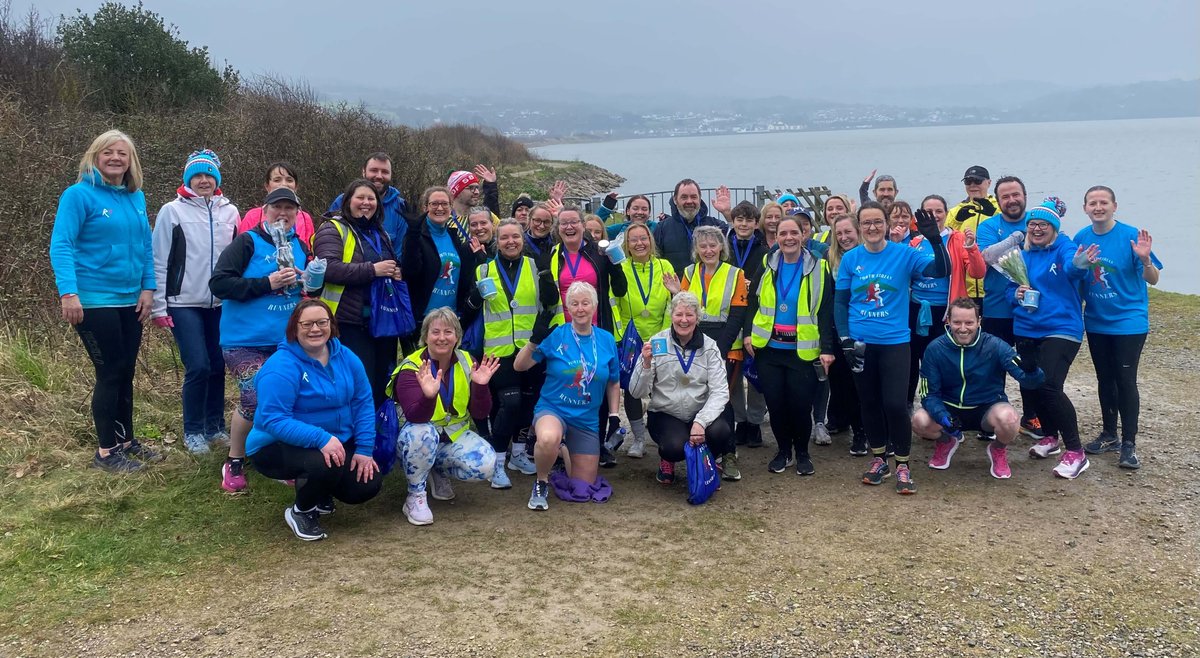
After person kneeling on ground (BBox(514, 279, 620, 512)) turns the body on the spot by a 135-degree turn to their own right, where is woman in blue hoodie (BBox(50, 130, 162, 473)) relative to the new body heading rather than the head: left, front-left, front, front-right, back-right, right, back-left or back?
front-left

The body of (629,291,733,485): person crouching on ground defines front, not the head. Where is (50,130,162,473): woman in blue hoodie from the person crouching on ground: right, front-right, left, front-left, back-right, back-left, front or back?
right

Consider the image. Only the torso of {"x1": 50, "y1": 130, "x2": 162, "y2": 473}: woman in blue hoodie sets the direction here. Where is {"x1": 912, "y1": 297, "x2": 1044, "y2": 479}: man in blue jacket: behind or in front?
in front
